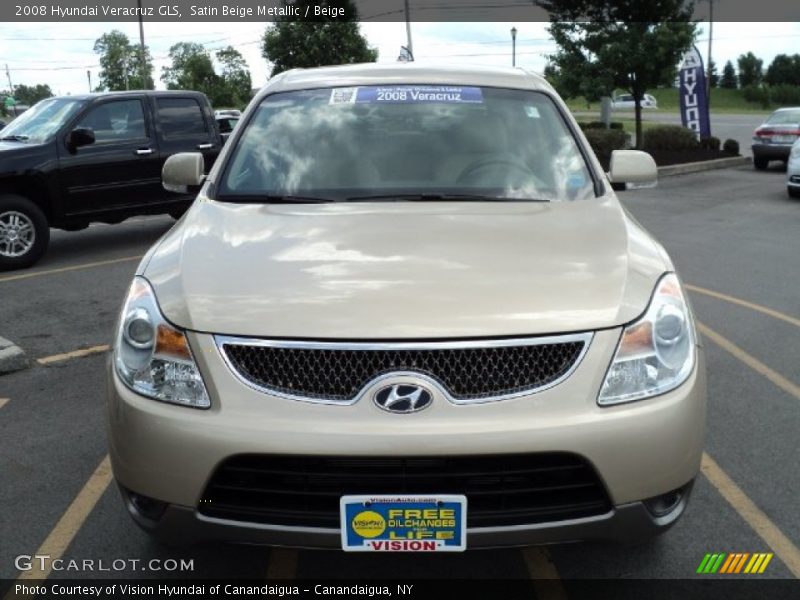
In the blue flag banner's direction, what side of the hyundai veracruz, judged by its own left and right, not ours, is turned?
back

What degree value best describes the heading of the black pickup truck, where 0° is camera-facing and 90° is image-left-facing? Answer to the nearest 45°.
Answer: approximately 45°

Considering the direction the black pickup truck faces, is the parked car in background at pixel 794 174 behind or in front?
behind

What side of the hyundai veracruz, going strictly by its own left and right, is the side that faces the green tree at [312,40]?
back

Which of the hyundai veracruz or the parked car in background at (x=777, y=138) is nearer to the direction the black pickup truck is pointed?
the hyundai veracruz

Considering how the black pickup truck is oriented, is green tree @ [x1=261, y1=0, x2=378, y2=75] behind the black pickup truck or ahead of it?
behind

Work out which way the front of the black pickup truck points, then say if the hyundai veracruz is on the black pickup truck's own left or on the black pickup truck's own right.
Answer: on the black pickup truck's own left

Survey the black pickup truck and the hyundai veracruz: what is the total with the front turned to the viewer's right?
0

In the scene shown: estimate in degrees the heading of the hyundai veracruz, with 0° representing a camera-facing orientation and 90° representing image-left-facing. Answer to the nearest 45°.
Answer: approximately 0°

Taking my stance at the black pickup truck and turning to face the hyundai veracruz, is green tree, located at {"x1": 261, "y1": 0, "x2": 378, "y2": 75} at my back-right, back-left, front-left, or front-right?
back-left

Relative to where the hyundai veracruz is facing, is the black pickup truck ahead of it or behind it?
behind

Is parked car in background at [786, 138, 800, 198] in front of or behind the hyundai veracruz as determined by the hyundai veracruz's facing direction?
behind
